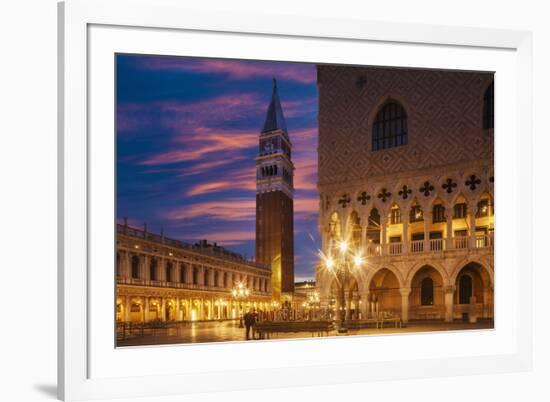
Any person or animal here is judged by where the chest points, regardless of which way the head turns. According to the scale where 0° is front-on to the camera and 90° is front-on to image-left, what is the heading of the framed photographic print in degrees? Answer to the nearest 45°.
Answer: approximately 315°
